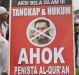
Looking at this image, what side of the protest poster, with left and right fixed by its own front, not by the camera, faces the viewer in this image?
front
